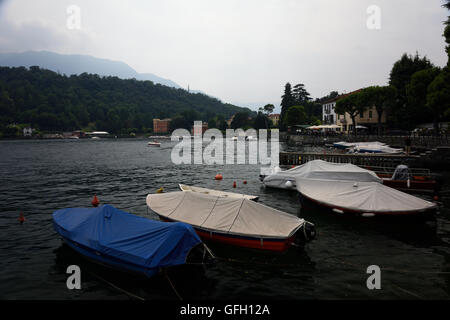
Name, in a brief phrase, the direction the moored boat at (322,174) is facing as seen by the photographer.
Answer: facing to the left of the viewer

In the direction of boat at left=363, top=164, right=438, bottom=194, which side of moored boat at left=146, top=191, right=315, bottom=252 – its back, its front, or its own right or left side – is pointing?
right

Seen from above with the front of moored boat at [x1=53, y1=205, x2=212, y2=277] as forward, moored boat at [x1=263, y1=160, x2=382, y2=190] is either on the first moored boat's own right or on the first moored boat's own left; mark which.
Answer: on the first moored boat's own right

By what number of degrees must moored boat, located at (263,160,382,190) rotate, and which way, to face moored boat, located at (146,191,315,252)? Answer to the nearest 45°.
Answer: approximately 90° to its left

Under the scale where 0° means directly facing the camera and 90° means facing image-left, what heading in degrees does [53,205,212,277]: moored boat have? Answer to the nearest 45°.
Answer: approximately 135°

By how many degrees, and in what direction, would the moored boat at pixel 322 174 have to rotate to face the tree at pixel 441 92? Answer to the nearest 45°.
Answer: approximately 135° to its right

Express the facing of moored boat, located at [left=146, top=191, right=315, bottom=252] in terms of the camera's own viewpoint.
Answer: facing away from the viewer and to the left of the viewer
